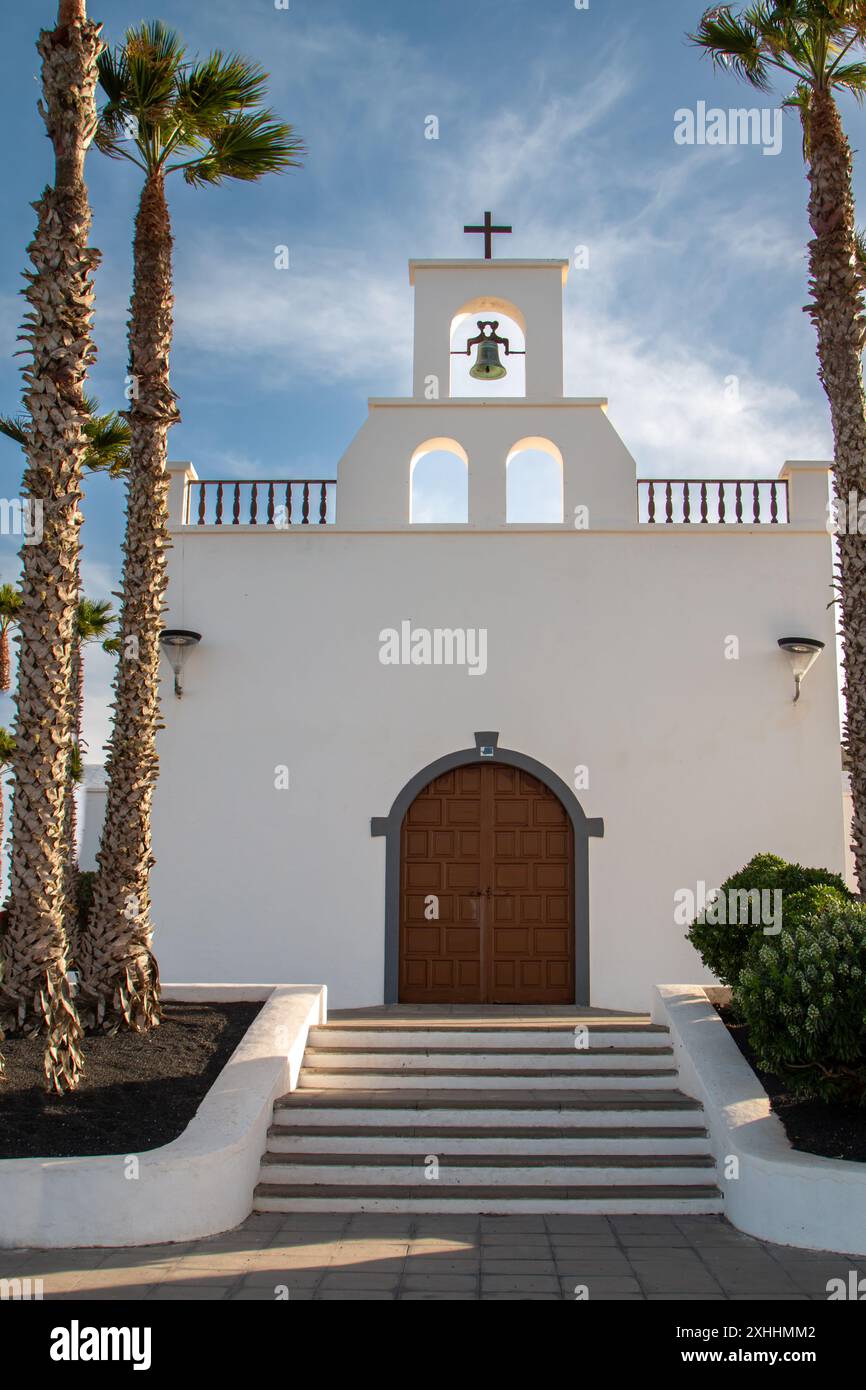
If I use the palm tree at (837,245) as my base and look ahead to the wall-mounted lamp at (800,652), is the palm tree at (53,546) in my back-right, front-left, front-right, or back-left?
back-left

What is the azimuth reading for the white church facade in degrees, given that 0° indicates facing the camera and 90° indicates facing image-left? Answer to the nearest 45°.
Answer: approximately 0°

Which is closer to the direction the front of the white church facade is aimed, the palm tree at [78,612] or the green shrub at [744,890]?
the green shrub

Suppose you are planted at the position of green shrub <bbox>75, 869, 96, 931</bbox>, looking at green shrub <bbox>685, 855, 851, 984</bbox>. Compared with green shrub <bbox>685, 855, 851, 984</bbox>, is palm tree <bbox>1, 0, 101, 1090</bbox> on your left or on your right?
right

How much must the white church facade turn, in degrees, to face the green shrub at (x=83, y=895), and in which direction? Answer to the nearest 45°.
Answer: approximately 90° to its right

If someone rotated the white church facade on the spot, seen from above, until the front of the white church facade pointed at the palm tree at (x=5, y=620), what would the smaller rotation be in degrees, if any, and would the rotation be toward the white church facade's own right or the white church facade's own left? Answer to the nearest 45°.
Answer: approximately 135° to the white church facade's own right
